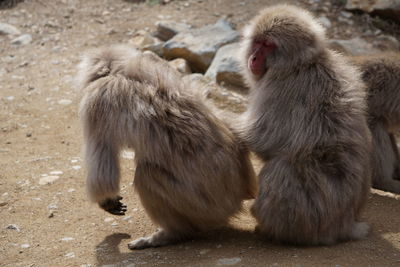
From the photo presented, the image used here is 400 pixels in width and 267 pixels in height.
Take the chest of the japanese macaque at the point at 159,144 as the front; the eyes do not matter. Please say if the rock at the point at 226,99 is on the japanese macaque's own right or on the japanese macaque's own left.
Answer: on the japanese macaque's own right

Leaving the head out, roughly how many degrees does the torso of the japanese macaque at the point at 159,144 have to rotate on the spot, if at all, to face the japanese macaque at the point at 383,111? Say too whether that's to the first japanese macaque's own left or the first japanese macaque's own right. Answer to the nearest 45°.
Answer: approximately 135° to the first japanese macaque's own right

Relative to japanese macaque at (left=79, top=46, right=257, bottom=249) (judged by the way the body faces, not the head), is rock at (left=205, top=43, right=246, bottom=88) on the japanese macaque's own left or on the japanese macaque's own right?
on the japanese macaque's own right

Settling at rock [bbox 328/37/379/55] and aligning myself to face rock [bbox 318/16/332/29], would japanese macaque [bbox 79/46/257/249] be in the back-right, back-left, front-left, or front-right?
back-left
